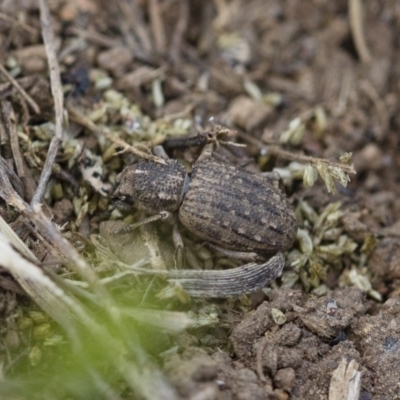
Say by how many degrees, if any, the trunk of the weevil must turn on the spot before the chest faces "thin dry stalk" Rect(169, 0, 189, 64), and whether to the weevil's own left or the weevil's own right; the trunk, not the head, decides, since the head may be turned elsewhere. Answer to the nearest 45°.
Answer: approximately 90° to the weevil's own right

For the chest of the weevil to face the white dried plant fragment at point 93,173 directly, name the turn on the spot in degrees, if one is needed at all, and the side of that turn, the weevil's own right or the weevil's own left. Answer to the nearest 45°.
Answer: approximately 45° to the weevil's own right

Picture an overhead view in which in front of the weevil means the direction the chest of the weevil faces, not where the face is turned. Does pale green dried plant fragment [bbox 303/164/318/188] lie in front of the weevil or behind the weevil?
behind

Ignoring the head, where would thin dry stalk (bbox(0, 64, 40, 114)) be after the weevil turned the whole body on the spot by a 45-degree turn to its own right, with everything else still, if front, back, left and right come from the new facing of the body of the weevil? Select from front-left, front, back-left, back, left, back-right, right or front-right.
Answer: front

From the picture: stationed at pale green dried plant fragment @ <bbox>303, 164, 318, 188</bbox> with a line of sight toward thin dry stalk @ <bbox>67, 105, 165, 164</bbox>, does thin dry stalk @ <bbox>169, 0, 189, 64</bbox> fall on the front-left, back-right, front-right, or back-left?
front-right

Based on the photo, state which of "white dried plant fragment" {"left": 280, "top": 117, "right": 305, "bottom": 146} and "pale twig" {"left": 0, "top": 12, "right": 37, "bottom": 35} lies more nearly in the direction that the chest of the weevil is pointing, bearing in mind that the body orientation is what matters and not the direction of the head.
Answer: the pale twig

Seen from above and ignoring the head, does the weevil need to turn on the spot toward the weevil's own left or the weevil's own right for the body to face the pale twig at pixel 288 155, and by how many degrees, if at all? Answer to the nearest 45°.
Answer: approximately 135° to the weevil's own right

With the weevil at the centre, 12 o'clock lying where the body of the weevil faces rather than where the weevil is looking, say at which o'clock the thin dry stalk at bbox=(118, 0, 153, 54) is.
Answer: The thin dry stalk is roughly at 3 o'clock from the weevil.

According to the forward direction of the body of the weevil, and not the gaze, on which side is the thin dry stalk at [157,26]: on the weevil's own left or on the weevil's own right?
on the weevil's own right

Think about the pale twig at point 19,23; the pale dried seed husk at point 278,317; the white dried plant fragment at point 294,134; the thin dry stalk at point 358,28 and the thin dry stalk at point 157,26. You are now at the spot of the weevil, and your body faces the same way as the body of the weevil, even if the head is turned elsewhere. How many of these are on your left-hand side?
1

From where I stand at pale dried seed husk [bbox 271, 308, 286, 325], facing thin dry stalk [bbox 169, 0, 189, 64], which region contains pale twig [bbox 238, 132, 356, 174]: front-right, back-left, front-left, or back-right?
front-right

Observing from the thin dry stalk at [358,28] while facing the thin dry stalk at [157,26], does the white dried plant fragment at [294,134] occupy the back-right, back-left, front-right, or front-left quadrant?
front-left

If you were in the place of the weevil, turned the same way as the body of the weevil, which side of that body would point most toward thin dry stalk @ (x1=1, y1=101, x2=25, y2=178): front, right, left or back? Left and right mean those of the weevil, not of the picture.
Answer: front

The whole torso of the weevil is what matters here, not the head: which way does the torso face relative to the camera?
to the viewer's left
